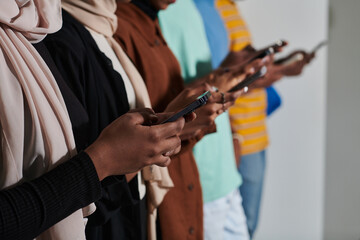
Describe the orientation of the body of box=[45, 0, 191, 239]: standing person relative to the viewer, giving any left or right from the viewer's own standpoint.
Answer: facing the viewer and to the right of the viewer

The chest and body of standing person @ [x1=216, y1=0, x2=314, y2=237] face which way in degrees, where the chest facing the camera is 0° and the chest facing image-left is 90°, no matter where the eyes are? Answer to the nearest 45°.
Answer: approximately 270°

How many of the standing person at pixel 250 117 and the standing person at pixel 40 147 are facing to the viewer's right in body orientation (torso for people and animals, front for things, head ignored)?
2

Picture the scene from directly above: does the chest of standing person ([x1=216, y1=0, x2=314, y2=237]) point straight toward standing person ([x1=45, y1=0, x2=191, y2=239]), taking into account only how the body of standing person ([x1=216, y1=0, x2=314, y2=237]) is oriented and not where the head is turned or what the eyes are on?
no

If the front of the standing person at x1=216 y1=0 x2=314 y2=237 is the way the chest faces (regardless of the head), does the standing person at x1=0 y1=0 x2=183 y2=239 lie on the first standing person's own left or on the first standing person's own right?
on the first standing person's own right

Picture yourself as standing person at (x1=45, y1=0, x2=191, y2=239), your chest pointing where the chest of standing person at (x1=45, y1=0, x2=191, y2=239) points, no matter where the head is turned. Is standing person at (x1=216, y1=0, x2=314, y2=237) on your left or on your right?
on your left

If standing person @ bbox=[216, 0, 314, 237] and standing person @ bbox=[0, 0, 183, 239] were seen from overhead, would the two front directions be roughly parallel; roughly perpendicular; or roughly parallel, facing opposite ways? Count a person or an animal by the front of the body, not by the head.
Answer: roughly parallel

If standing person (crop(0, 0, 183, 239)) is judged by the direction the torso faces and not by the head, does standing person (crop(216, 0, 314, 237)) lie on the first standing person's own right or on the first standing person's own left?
on the first standing person's own left

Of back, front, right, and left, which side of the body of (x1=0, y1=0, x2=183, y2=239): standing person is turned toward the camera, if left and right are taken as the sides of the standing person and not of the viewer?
right
